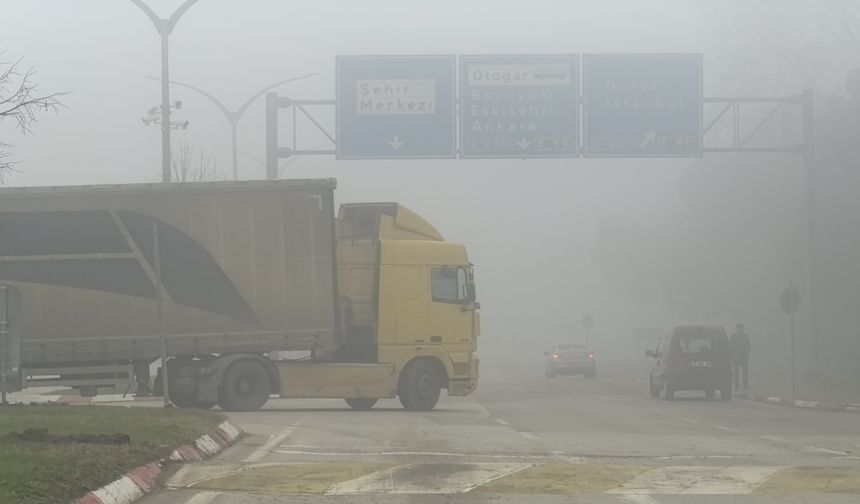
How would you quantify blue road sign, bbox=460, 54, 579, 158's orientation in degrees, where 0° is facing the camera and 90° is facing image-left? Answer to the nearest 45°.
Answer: approximately 0°

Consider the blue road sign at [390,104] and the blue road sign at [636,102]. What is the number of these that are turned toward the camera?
2

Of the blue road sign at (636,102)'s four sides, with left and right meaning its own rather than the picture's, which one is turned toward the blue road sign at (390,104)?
right

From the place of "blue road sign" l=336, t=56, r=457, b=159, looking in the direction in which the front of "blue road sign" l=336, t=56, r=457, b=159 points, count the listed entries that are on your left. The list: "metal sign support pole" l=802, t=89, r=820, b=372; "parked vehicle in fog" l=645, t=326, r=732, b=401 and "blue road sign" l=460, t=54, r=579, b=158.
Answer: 3

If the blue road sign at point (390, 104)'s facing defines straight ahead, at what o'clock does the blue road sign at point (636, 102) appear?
the blue road sign at point (636, 102) is roughly at 9 o'clock from the blue road sign at point (390, 104).

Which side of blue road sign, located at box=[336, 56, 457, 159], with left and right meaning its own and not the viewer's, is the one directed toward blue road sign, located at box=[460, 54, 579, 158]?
left

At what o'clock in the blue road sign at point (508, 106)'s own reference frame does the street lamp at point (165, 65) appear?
The street lamp is roughly at 2 o'clock from the blue road sign.

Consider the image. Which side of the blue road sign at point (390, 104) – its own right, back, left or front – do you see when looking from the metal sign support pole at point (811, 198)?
left
